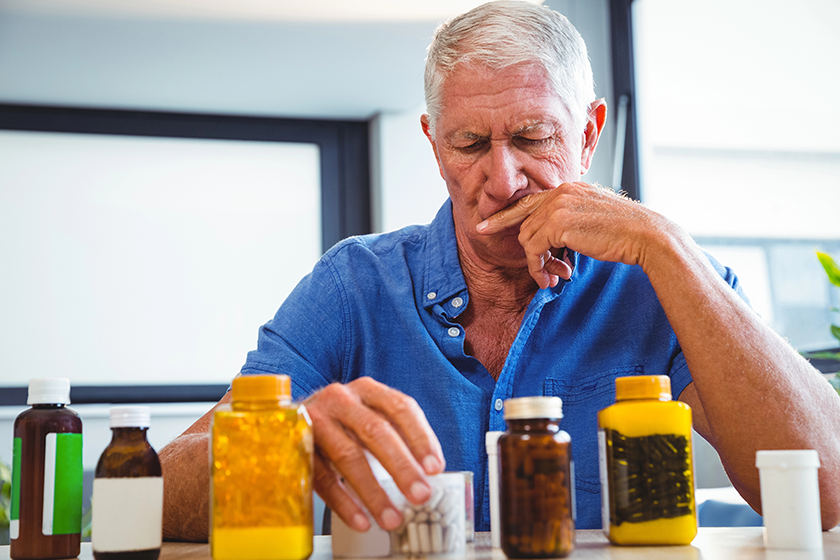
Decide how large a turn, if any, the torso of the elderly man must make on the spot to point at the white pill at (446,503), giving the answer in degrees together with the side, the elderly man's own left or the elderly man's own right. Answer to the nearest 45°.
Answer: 0° — they already face it

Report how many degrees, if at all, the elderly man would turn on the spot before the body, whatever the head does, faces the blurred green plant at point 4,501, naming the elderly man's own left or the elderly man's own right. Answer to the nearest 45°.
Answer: approximately 135° to the elderly man's own right

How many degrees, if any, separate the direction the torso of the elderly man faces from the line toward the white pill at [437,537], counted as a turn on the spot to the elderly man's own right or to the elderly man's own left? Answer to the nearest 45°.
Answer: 0° — they already face it

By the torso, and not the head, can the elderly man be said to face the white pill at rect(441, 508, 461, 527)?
yes

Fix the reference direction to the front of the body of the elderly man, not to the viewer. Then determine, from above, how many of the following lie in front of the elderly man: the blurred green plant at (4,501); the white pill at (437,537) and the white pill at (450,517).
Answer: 2

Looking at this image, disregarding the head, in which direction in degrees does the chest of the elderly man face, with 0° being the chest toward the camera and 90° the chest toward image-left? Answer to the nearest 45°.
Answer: approximately 0°
